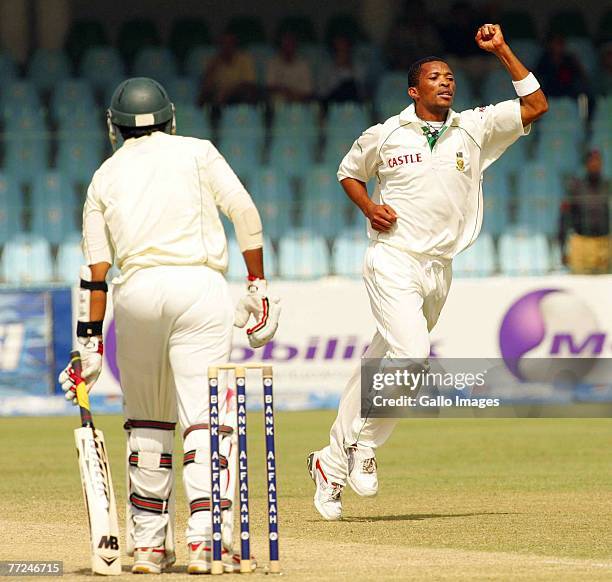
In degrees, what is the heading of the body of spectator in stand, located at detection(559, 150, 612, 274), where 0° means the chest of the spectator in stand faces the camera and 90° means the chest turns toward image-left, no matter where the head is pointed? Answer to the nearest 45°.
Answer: approximately 0°

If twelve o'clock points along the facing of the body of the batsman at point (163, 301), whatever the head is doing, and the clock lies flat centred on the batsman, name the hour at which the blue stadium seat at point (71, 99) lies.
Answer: The blue stadium seat is roughly at 12 o'clock from the batsman.

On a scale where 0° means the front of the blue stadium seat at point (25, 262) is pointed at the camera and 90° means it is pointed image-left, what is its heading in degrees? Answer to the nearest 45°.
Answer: approximately 0°

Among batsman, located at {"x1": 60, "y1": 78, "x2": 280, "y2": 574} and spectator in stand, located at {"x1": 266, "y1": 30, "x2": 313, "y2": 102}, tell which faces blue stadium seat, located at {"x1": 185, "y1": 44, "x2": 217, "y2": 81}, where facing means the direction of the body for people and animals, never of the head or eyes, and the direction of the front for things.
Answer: the batsman

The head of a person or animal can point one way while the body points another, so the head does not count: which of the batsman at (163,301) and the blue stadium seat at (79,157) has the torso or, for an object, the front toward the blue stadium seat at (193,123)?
the batsman

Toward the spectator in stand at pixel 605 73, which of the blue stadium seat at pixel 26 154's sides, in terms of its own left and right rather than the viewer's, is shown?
left

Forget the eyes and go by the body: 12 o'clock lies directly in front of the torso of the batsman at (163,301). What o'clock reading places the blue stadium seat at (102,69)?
The blue stadium seat is roughly at 12 o'clock from the batsman.

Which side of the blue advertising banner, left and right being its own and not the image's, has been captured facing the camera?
front

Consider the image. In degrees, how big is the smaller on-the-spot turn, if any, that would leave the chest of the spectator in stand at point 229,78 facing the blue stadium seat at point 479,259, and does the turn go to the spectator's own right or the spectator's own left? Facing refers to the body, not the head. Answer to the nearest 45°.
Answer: approximately 45° to the spectator's own left

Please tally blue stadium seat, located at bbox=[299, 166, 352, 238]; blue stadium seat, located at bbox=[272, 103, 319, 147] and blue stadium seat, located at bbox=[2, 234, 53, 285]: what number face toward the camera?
3

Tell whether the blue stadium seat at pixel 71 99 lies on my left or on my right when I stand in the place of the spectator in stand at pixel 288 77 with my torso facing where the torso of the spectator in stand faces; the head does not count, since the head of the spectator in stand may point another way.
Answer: on my right

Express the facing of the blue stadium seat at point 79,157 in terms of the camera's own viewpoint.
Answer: facing the viewer

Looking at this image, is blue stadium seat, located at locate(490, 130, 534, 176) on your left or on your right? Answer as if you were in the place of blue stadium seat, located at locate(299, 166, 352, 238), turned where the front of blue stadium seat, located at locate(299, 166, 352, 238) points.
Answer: on your left

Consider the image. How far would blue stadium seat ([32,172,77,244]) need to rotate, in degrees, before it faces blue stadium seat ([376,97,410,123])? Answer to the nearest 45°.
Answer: approximately 90° to its left

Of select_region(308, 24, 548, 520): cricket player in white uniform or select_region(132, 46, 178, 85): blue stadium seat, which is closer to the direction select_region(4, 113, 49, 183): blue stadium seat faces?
the cricket player in white uniform

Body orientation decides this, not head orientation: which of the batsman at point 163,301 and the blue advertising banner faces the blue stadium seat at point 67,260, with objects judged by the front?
the batsman
